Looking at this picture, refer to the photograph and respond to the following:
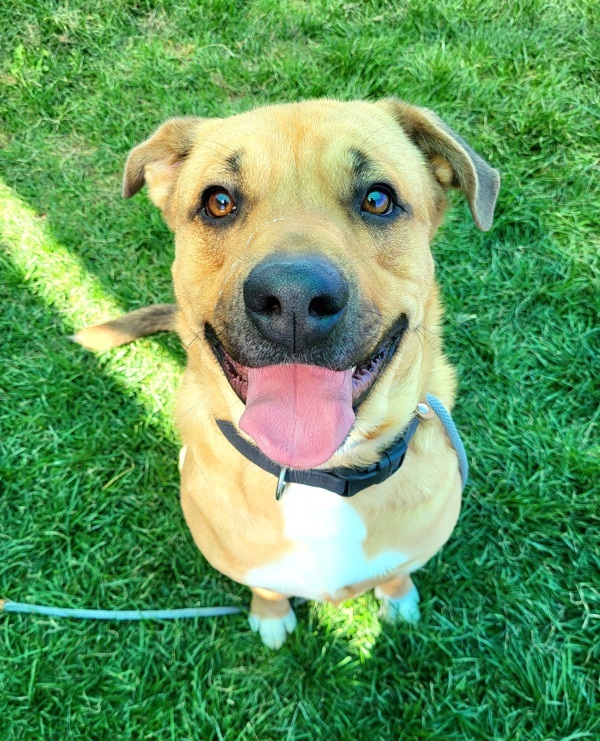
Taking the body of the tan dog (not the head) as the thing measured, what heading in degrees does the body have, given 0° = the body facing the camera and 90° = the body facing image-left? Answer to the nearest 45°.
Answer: approximately 0°
